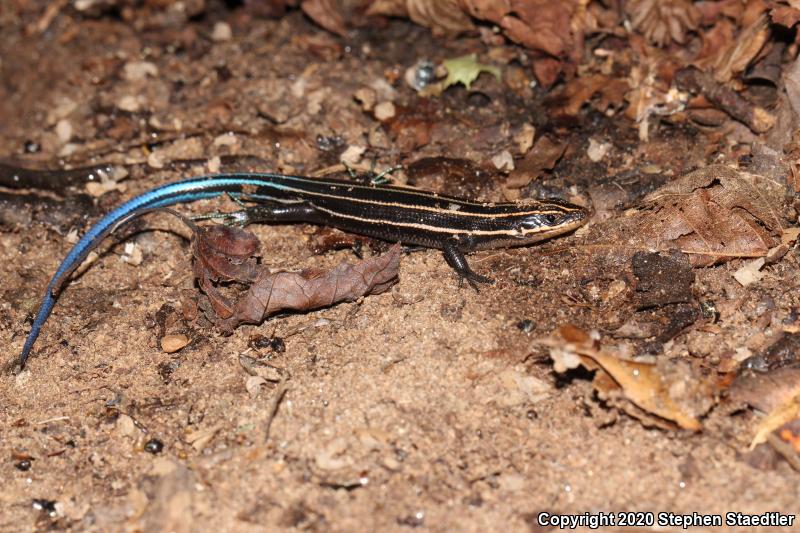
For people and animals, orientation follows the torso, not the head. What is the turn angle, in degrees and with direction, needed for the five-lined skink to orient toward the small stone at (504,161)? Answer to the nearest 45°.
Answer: approximately 45° to its left

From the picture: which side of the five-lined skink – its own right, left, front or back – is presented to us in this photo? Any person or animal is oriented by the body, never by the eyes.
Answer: right

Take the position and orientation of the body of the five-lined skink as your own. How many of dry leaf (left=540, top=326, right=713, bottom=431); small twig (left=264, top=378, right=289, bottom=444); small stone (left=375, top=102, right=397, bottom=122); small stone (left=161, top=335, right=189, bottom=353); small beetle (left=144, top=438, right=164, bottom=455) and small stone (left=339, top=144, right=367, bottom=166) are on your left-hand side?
2

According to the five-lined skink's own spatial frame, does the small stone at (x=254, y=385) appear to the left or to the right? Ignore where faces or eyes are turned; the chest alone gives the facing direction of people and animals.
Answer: on its right

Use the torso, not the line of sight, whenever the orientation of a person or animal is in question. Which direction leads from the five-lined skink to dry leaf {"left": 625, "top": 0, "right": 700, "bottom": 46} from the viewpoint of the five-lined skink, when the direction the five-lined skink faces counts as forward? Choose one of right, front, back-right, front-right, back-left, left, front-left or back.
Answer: front-left

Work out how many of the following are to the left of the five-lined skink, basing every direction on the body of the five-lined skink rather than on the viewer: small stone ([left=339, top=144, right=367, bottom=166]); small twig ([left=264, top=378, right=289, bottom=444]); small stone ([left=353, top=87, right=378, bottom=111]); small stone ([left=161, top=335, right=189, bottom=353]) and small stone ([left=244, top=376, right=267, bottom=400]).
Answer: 2

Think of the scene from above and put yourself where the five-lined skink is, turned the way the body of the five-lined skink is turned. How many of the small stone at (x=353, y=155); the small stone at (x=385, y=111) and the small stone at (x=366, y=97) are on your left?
3

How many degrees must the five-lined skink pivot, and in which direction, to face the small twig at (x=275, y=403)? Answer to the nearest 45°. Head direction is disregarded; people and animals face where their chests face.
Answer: approximately 90° to its right

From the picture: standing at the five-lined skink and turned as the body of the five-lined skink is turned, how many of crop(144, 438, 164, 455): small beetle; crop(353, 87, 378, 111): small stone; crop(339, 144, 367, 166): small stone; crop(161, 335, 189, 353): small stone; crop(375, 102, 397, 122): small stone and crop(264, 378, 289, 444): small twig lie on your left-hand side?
3

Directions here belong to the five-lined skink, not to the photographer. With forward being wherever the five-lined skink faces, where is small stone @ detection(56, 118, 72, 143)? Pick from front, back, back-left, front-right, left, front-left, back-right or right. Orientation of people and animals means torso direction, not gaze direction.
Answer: back-left

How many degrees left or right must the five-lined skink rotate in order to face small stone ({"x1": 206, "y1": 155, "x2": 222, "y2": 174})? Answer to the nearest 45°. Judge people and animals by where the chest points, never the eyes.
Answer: approximately 135° to its left

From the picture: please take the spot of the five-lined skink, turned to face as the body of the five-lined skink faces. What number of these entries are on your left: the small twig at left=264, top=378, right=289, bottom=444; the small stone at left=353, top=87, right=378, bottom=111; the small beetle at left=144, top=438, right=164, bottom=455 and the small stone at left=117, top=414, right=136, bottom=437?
1

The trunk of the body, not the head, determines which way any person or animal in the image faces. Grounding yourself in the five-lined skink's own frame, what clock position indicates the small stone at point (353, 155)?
The small stone is roughly at 9 o'clock from the five-lined skink.
